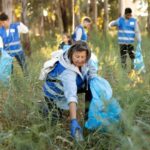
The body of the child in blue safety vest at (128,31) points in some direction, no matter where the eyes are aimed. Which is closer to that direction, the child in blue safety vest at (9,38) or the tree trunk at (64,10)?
the child in blue safety vest

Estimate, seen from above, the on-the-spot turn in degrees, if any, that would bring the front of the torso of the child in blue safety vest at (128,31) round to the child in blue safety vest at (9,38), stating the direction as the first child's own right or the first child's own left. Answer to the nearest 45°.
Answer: approximately 45° to the first child's own right

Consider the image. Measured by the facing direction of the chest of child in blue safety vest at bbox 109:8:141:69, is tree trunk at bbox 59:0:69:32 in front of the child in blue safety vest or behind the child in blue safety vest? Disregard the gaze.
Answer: behind

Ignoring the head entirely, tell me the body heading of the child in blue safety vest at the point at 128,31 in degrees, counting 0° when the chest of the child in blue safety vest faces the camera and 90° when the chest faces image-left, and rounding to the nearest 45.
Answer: approximately 0°

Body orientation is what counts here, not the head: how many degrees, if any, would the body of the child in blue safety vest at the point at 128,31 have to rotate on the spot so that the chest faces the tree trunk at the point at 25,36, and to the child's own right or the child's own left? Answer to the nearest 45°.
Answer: approximately 135° to the child's own right
